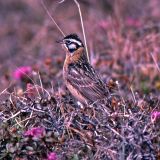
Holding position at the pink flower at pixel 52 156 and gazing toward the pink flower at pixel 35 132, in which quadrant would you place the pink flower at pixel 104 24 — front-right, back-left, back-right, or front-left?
front-right

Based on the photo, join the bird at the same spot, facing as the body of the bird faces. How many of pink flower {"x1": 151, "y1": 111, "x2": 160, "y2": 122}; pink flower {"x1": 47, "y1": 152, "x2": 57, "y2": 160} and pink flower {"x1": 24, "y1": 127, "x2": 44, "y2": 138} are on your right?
0

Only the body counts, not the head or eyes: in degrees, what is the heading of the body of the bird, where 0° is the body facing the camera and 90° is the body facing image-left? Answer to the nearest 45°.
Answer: approximately 90°

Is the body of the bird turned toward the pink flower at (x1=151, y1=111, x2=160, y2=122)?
no

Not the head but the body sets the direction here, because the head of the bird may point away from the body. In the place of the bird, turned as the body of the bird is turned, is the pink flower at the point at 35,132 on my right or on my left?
on my left

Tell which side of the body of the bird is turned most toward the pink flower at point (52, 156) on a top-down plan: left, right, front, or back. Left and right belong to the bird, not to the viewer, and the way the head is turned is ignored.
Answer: left

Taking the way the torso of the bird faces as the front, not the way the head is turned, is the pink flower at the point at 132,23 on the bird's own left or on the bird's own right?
on the bird's own right

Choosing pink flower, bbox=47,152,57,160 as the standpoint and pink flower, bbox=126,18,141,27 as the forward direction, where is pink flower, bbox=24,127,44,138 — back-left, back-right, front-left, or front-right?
front-left

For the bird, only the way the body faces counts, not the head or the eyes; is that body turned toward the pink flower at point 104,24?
no

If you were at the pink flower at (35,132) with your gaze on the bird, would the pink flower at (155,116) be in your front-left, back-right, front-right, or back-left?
front-right
